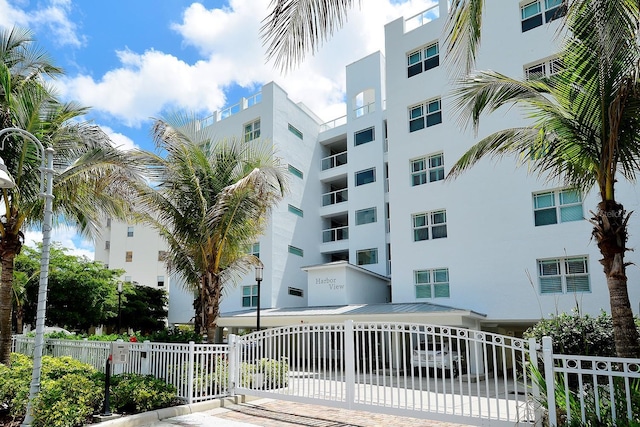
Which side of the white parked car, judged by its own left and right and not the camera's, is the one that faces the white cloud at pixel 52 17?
right

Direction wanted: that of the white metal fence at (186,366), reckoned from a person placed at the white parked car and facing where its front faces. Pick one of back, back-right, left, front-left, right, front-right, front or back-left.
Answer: right

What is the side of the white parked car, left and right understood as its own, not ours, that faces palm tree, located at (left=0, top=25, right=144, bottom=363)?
right

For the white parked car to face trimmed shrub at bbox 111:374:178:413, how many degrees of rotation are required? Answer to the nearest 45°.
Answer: approximately 90° to its right

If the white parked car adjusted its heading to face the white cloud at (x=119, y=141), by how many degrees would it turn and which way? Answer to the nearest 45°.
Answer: approximately 90° to its right

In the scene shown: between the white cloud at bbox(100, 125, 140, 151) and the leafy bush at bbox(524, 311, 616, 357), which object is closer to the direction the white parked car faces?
the leafy bush

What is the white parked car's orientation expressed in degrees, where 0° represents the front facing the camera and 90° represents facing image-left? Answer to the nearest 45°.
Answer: approximately 315°
